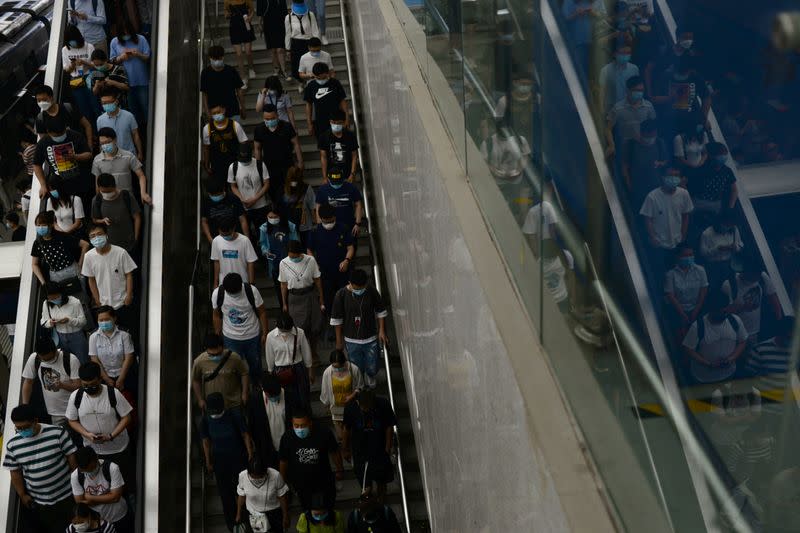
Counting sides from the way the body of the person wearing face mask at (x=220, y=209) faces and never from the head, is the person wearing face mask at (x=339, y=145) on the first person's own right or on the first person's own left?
on the first person's own left

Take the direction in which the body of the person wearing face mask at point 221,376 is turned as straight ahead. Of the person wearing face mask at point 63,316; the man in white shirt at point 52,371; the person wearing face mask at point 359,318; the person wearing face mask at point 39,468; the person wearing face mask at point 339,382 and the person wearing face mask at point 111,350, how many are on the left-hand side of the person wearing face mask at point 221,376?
2

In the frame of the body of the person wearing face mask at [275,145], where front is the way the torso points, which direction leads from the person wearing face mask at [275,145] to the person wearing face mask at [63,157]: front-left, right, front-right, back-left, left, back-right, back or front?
right

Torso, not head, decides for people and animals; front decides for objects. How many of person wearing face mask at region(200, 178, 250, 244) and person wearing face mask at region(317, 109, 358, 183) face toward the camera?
2
